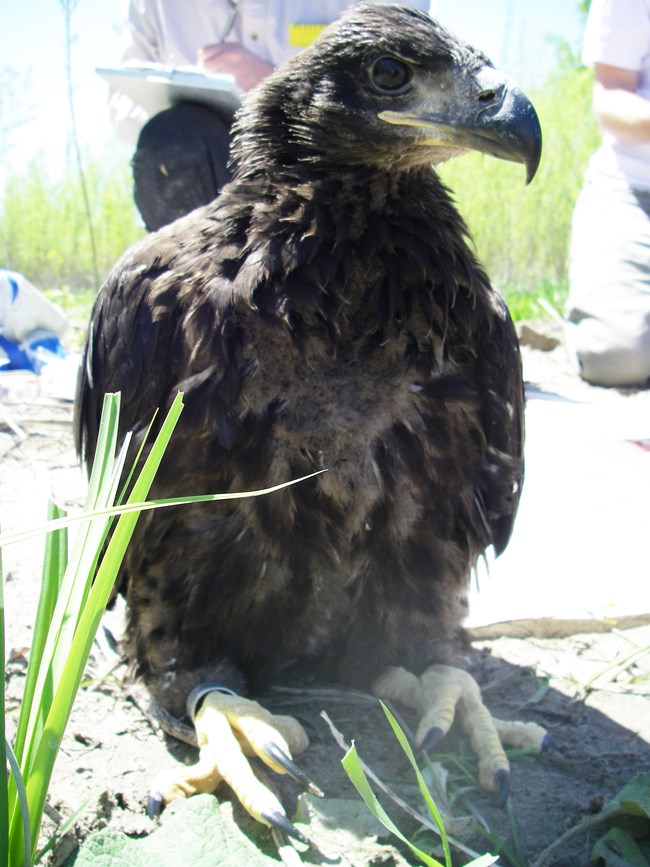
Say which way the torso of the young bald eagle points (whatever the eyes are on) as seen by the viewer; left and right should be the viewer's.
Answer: facing the viewer and to the right of the viewer

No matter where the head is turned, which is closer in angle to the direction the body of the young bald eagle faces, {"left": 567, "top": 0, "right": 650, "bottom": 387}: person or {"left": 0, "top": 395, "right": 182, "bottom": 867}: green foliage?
the green foliage

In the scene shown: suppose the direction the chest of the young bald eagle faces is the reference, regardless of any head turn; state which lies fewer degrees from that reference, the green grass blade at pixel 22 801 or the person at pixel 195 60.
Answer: the green grass blade

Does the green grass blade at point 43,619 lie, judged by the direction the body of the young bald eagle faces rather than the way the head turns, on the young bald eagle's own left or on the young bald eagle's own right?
on the young bald eagle's own right

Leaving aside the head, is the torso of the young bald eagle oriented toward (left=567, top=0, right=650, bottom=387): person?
no

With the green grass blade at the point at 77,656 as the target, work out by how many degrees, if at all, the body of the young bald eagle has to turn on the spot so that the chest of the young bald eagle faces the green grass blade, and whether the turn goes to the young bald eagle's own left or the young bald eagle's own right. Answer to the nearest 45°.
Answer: approximately 45° to the young bald eagle's own right

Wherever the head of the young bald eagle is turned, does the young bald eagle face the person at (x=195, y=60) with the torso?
no

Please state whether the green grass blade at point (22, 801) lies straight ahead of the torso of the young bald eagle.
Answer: no
